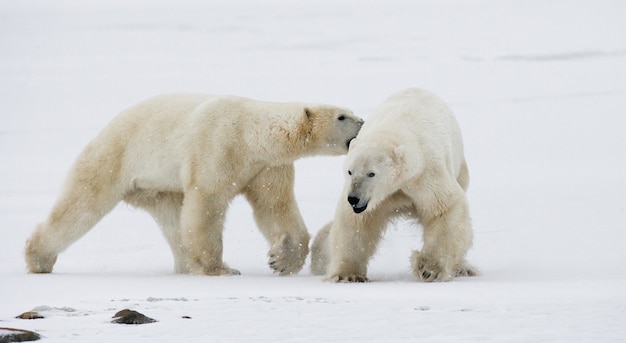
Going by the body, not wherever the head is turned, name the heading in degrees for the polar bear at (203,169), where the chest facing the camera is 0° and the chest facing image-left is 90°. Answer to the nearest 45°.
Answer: approximately 270°

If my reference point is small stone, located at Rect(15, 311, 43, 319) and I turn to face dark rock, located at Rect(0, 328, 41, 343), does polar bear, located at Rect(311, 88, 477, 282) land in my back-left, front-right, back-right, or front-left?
back-left

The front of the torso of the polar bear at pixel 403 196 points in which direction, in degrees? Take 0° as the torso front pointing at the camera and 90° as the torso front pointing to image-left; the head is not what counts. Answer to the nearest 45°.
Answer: approximately 0°

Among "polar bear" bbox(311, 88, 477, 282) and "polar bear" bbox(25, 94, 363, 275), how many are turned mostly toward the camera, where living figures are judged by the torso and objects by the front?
1

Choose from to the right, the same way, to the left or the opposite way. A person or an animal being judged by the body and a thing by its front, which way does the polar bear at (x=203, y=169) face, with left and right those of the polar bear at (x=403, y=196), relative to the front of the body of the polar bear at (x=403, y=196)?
to the left

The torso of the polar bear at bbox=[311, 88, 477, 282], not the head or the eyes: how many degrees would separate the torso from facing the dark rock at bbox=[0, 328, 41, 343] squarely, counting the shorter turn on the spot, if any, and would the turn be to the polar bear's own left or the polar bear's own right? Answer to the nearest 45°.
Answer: approximately 45° to the polar bear's own right

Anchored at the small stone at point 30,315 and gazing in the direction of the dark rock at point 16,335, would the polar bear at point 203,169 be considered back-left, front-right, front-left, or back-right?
back-left

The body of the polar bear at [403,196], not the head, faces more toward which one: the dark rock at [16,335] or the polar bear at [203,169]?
the dark rock

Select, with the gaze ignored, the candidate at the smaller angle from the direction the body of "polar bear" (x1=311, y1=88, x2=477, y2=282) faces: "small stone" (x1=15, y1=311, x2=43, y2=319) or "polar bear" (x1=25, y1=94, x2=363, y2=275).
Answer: the small stone

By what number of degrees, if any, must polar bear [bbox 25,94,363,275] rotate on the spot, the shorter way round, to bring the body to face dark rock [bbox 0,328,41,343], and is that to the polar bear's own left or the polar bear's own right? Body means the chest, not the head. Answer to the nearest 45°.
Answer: approximately 90° to the polar bear's own right

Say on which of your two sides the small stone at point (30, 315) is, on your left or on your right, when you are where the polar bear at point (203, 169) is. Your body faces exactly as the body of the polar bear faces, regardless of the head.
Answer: on your right
